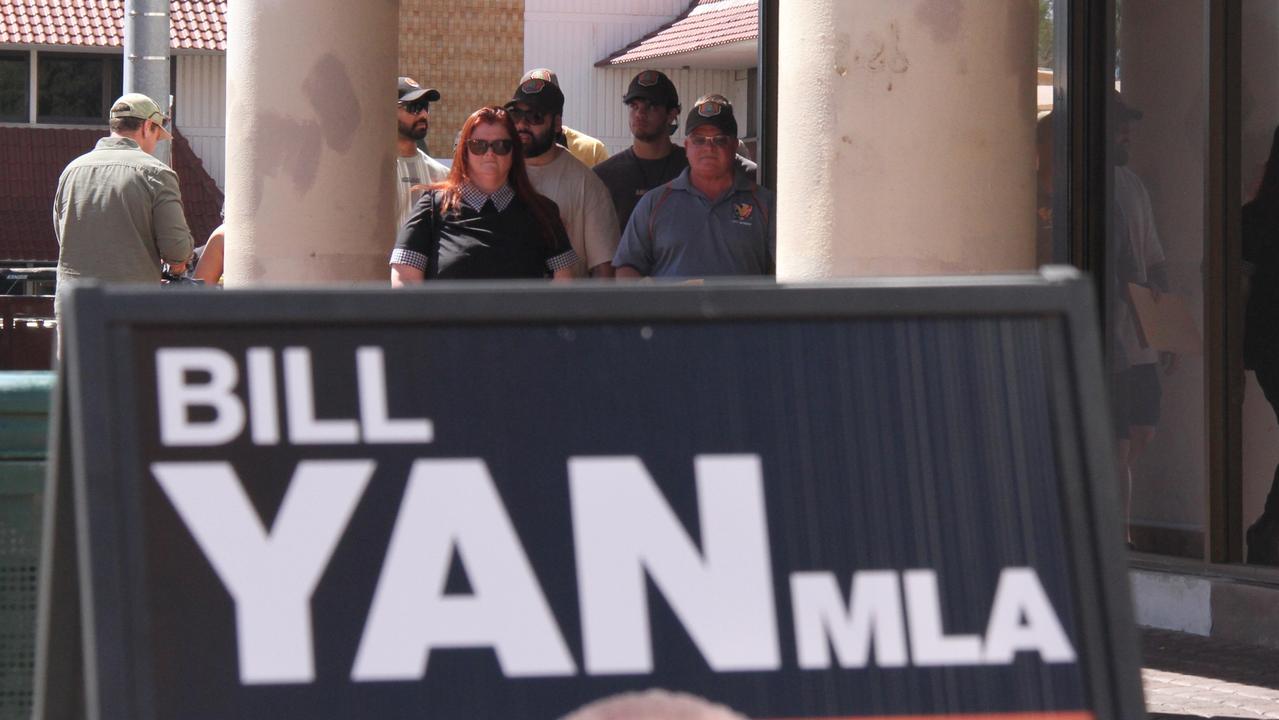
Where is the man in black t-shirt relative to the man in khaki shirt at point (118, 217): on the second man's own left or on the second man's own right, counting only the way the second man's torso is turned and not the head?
on the second man's own right

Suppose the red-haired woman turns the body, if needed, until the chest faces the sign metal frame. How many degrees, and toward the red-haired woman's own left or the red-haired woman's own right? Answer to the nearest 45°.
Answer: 0° — they already face it

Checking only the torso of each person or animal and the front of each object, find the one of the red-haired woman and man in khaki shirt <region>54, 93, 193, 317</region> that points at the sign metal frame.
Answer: the red-haired woman

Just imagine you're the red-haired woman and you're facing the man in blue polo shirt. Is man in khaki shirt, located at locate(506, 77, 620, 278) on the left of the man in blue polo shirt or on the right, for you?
left

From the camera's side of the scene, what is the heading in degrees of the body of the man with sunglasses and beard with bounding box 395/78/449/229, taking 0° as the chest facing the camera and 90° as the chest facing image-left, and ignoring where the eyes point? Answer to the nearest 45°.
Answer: approximately 315°

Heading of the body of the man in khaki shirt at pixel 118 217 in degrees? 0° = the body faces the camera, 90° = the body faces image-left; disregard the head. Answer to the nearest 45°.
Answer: approximately 225°

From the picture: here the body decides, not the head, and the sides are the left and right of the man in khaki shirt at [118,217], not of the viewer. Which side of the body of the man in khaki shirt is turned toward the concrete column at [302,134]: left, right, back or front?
right

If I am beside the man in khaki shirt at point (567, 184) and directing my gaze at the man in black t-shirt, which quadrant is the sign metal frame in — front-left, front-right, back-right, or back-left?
back-right

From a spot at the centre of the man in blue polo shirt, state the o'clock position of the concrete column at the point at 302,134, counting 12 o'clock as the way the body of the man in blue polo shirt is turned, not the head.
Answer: The concrete column is roughly at 3 o'clock from the man in blue polo shirt.

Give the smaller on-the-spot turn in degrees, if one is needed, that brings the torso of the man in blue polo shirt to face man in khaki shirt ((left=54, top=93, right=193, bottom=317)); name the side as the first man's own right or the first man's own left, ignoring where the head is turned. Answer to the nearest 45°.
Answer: approximately 135° to the first man's own right

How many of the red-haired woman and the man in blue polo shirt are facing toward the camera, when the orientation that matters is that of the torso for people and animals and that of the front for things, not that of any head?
2
